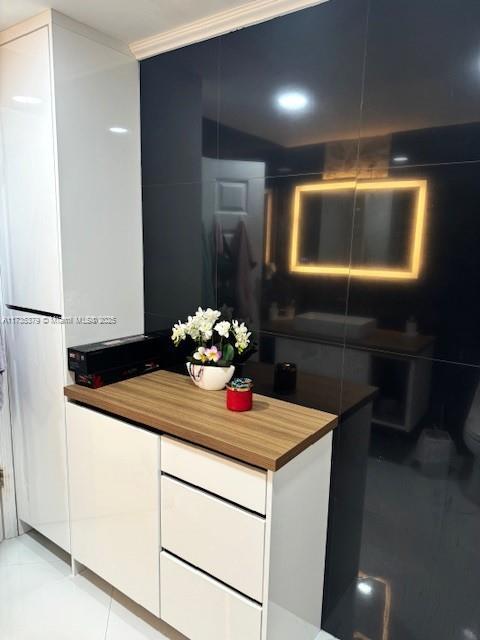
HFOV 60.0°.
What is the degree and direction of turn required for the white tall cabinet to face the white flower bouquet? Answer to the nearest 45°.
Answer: approximately 90° to its left

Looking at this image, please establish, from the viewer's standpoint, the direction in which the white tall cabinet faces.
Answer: facing the viewer and to the left of the viewer

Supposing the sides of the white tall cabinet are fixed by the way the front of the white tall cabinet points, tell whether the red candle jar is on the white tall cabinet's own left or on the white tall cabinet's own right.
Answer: on the white tall cabinet's own left

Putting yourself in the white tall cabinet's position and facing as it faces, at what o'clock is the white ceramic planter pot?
The white ceramic planter pot is roughly at 9 o'clock from the white tall cabinet.

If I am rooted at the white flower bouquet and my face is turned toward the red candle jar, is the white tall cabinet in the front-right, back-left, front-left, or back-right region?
back-right

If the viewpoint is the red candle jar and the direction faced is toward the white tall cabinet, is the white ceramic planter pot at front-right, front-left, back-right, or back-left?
front-right
